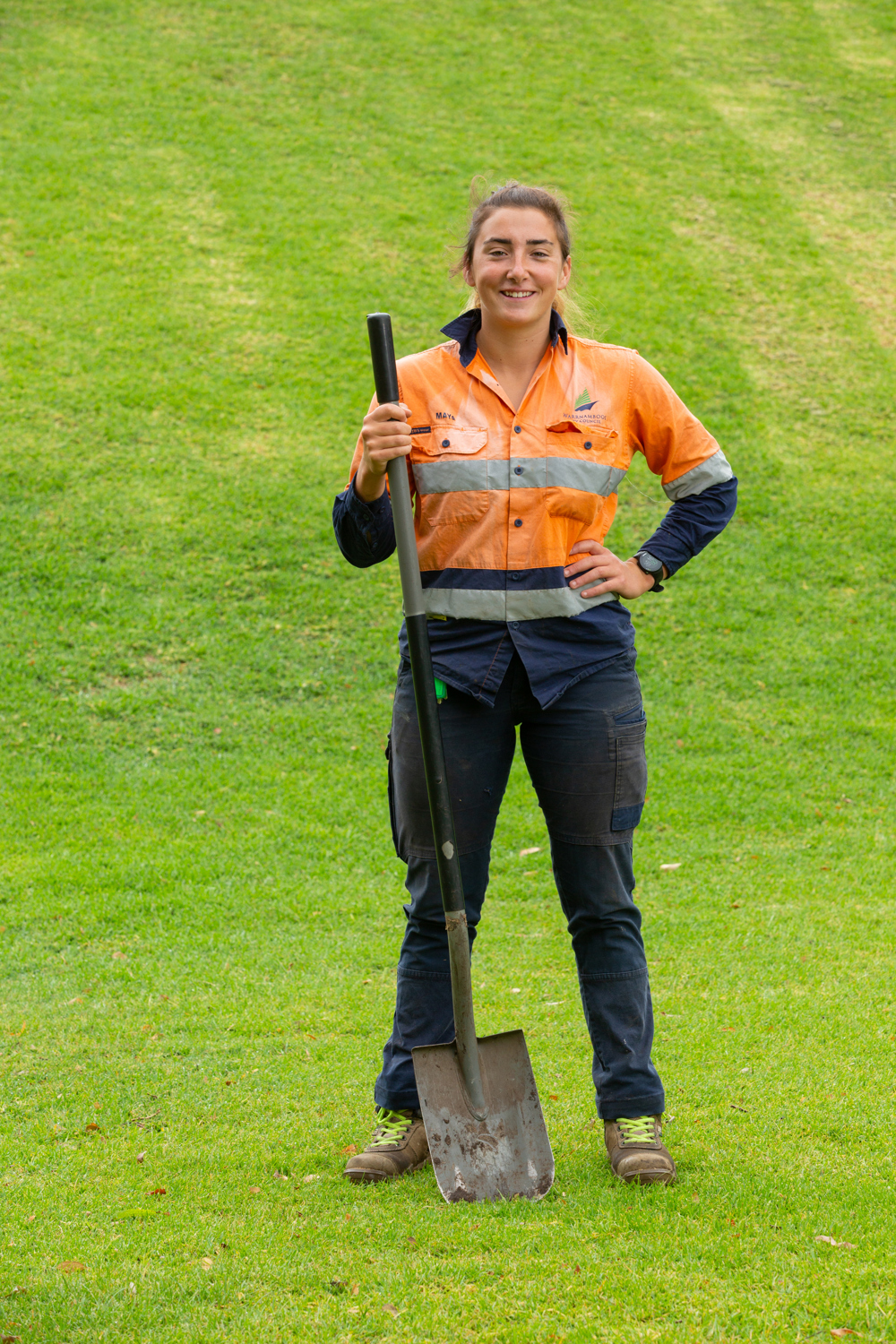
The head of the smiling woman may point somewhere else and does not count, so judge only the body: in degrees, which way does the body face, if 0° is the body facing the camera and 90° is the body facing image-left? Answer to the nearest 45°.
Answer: approximately 0°
